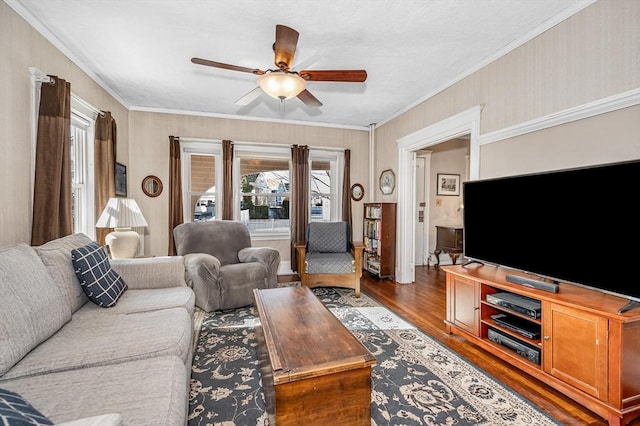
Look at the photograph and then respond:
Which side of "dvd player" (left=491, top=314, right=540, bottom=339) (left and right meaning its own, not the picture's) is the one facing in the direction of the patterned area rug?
front

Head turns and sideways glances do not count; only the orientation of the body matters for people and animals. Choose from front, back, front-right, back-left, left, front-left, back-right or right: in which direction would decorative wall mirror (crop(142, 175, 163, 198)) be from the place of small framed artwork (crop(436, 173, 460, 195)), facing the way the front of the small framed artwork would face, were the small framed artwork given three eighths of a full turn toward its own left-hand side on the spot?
back

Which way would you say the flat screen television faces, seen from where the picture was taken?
facing the viewer and to the left of the viewer

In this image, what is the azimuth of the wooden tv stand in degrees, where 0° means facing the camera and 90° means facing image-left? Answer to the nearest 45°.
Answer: approximately 45°

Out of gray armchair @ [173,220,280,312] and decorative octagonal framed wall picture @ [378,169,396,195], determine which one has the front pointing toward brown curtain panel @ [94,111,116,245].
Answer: the decorative octagonal framed wall picture

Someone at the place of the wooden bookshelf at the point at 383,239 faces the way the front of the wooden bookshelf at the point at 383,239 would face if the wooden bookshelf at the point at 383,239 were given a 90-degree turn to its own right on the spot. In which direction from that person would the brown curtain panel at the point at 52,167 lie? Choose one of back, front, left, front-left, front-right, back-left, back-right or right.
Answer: left

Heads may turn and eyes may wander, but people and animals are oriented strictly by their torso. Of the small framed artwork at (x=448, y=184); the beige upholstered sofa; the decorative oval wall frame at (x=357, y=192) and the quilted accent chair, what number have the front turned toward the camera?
3

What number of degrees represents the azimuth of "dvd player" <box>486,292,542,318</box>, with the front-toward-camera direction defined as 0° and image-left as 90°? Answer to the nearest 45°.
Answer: approximately 45°

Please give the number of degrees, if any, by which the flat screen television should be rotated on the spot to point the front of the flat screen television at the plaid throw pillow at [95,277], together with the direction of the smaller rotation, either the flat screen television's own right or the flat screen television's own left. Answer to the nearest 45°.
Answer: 0° — it already faces it

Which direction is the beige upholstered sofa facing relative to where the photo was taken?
to the viewer's right

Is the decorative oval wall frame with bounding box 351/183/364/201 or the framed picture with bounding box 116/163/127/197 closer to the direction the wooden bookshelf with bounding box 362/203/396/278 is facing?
the framed picture

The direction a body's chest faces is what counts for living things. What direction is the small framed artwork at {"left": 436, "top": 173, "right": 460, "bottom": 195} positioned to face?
toward the camera

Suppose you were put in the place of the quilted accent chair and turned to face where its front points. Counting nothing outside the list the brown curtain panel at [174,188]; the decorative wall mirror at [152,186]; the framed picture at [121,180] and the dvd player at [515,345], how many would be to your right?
3

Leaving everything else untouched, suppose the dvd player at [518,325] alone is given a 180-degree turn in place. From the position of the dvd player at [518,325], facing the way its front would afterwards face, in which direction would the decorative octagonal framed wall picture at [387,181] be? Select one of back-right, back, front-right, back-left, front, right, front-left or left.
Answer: left

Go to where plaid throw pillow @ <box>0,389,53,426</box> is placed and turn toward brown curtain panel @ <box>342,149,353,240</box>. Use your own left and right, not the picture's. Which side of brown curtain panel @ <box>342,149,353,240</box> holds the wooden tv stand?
right
